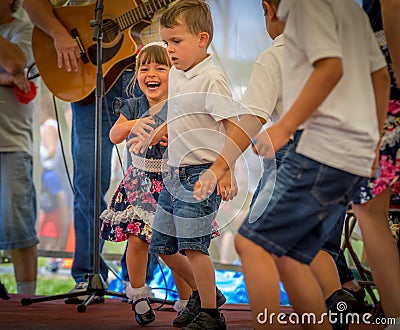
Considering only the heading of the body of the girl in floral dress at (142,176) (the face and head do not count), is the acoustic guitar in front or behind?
behind

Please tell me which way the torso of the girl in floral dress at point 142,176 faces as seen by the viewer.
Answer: toward the camera

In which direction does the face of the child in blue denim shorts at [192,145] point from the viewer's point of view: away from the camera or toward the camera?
toward the camera

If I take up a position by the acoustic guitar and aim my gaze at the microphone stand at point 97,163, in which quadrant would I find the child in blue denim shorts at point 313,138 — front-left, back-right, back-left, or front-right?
front-left

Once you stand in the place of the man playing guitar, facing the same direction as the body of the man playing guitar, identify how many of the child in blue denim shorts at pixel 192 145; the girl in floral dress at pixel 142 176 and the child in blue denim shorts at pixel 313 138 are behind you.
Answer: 0

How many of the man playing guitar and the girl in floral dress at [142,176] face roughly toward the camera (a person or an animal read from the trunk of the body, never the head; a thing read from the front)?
2

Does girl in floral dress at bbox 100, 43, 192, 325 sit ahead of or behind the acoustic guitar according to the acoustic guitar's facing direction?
ahead

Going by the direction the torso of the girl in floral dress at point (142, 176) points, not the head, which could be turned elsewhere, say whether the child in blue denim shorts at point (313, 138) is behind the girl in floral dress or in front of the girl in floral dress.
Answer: in front

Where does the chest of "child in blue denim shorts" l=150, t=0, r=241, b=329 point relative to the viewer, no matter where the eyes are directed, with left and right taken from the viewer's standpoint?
facing the viewer and to the left of the viewer

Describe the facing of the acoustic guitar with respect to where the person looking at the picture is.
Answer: facing the viewer

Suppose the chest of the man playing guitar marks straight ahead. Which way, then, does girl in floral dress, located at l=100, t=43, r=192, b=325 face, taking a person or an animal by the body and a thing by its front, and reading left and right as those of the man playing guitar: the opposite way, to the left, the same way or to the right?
the same way
